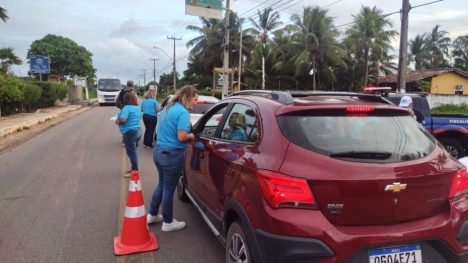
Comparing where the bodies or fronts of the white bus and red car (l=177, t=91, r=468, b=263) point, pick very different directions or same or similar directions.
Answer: very different directions

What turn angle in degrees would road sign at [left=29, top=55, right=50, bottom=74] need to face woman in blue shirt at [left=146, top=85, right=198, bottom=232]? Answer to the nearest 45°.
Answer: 0° — it already faces them

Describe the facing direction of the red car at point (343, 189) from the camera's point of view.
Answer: facing away from the viewer and to the left of the viewer

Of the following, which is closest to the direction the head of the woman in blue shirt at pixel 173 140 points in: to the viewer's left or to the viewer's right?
to the viewer's right

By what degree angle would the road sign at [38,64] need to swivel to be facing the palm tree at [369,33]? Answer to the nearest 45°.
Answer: approximately 90° to its left

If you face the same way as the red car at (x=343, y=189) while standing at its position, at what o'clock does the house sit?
The house is roughly at 2 o'clock from the red car.

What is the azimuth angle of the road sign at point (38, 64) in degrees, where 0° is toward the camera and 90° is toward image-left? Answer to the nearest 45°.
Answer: approximately 0°

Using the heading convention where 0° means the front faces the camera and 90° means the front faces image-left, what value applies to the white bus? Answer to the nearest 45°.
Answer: approximately 0°
